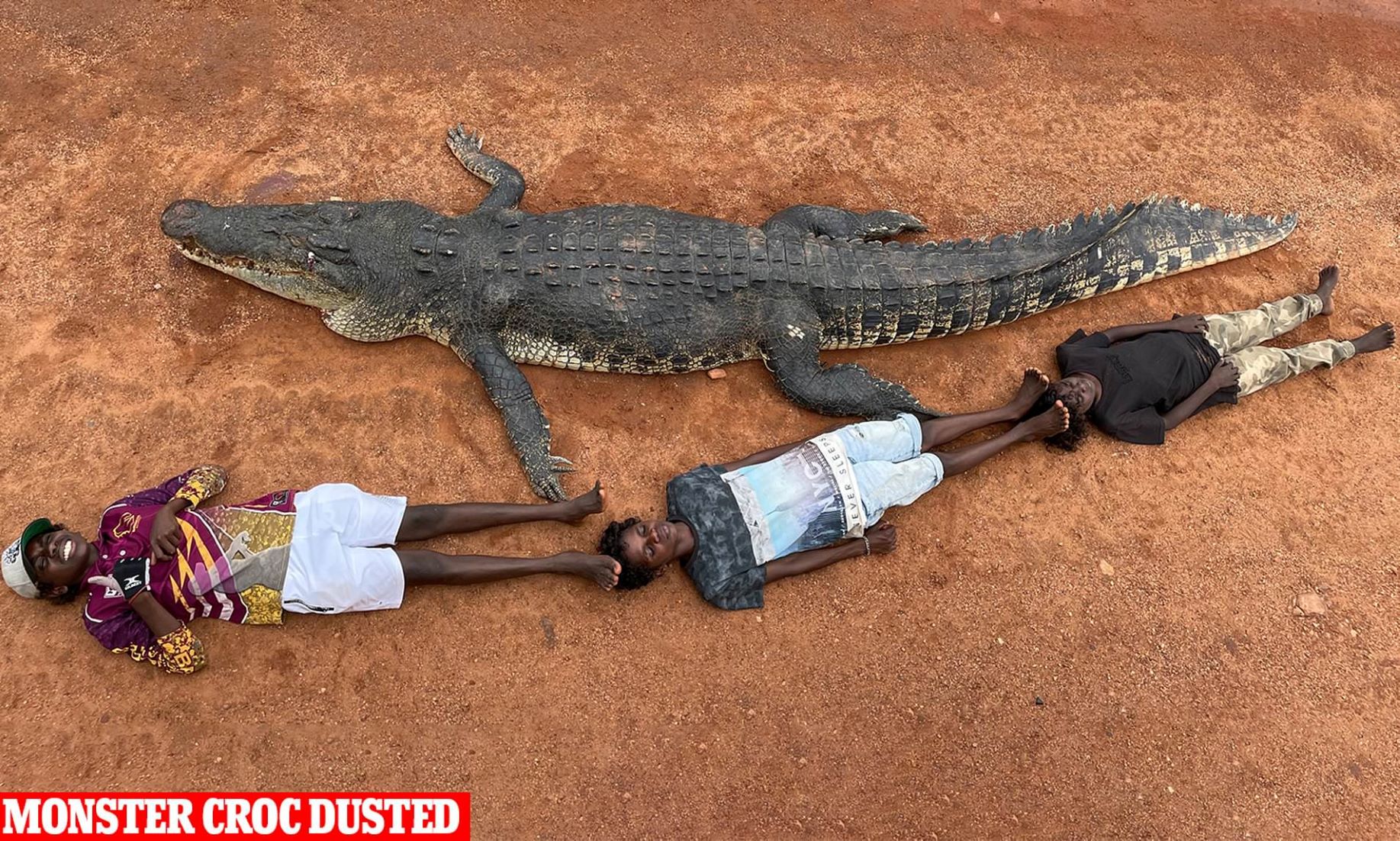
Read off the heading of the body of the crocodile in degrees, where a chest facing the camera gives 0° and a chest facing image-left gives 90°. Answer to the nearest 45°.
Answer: approximately 90°

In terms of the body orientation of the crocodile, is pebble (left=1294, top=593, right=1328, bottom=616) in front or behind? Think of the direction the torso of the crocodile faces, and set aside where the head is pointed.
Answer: behind

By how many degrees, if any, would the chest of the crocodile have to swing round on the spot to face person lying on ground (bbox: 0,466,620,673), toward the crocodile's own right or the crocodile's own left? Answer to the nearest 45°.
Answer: approximately 45° to the crocodile's own left

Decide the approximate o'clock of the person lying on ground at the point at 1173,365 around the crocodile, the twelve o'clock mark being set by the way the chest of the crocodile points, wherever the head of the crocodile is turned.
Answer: The person lying on ground is roughly at 6 o'clock from the crocodile.

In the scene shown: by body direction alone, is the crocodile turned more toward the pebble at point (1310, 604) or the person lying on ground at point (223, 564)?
the person lying on ground

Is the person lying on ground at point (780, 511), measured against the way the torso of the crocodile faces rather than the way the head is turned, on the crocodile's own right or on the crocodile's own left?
on the crocodile's own left
